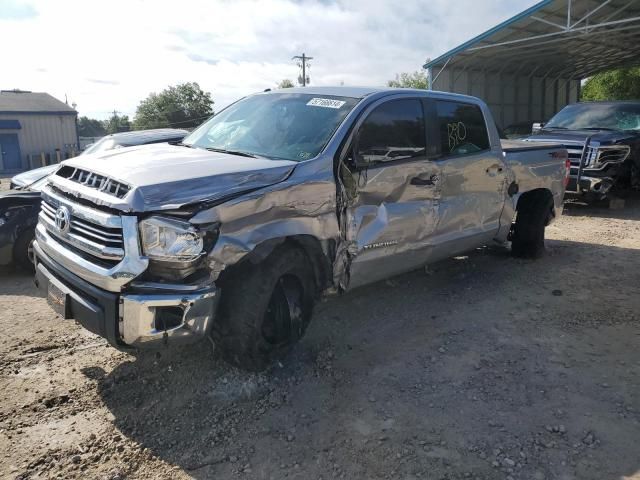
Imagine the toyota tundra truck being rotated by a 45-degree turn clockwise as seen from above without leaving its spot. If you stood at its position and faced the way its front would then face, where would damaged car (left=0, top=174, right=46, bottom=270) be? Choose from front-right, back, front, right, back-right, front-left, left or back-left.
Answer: front-right

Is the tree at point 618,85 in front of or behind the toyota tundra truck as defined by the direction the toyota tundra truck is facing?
behind

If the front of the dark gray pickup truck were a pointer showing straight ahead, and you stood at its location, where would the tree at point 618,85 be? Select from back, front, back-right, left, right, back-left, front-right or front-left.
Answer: back-right

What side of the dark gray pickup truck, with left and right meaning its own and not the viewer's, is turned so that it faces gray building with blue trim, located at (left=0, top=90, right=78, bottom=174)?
right

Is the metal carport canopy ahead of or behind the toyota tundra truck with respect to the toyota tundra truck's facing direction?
behind

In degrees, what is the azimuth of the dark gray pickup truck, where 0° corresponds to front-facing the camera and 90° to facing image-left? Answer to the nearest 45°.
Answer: approximately 45°

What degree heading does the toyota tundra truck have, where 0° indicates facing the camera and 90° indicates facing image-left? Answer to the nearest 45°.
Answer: approximately 45°

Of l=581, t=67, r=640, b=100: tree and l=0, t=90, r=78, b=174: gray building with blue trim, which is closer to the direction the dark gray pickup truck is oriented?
the gray building with blue trim

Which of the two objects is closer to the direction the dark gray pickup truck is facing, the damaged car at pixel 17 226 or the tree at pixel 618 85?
the damaged car

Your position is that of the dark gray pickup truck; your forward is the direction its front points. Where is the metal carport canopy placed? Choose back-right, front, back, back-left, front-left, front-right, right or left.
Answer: back-right
